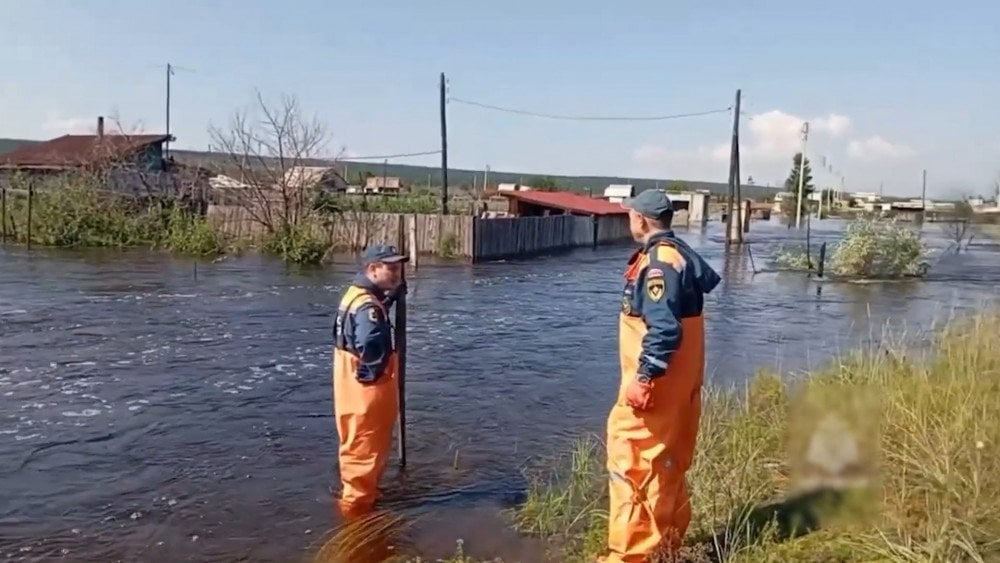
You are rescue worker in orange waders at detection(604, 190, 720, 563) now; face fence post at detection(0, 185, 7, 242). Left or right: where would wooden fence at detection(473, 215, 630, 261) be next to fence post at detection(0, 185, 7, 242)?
right

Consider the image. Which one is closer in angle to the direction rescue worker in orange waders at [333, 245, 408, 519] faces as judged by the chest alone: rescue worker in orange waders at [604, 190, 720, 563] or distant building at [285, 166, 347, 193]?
the rescue worker in orange waders

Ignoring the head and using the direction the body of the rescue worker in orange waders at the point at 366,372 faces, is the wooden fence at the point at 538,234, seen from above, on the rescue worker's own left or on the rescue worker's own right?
on the rescue worker's own left

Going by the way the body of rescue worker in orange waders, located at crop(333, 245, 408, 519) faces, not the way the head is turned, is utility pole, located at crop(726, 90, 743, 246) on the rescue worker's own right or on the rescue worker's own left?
on the rescue worker's own left

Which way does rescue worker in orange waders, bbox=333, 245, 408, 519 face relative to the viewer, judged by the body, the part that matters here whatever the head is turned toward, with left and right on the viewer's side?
facing to the right of the viewer

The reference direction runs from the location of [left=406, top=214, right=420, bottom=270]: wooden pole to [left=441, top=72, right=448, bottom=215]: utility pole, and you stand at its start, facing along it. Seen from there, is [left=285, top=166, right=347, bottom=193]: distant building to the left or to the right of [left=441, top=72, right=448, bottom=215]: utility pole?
left

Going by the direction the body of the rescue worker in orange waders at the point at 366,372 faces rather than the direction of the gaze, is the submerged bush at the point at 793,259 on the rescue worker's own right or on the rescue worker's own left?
on the rescue worker's own left
